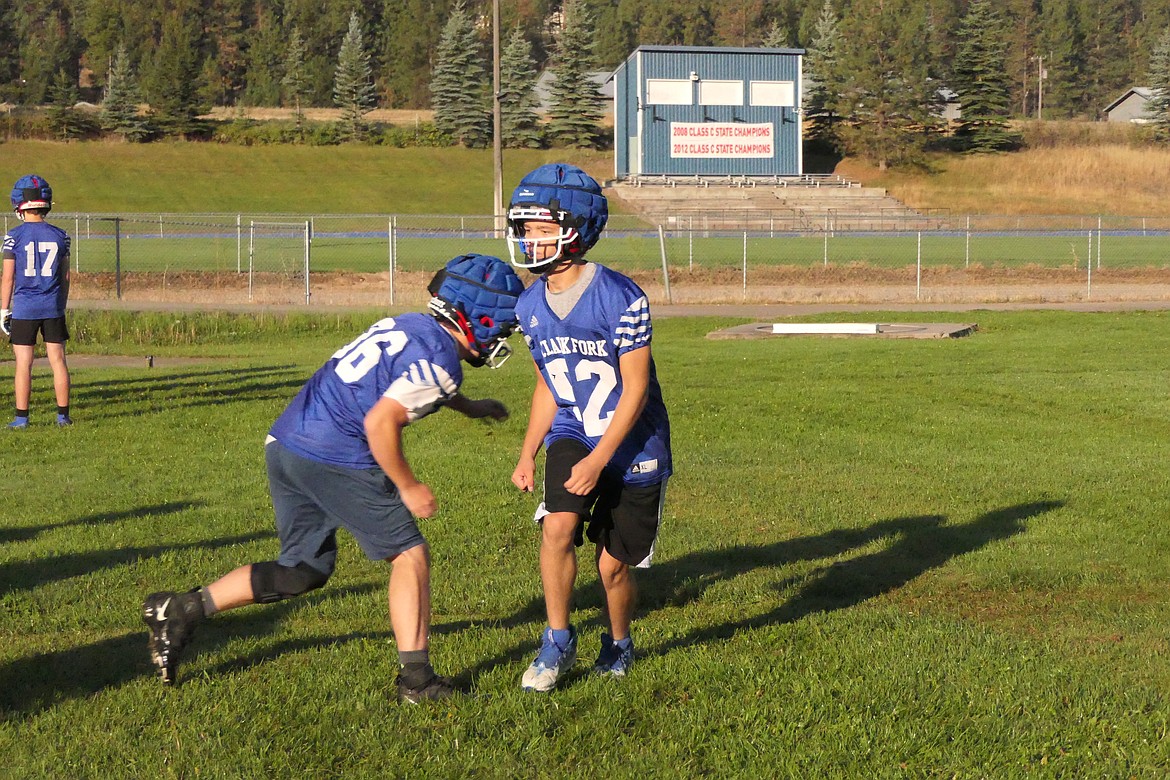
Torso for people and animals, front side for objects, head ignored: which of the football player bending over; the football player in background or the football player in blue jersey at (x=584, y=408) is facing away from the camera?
the football player in background

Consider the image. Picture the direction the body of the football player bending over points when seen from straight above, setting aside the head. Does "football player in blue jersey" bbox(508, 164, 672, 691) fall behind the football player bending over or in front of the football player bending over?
in front

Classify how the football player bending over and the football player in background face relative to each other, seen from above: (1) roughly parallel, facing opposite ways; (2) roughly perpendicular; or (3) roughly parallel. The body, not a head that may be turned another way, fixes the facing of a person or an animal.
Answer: roughly perpendicular

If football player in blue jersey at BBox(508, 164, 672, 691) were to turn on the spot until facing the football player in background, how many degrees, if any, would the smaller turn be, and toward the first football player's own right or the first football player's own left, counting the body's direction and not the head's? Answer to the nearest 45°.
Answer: approximately 90° to the first football player's own right

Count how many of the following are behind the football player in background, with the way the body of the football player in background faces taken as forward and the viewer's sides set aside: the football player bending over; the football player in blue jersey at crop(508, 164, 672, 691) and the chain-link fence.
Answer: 2

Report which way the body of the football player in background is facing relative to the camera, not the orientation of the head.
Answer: away from the camera

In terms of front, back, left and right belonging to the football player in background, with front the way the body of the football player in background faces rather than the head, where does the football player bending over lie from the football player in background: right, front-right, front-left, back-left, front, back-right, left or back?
back

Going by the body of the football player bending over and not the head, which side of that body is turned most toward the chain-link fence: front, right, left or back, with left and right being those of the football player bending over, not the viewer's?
left

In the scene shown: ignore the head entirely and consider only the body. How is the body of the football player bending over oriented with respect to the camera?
to the viewer's right

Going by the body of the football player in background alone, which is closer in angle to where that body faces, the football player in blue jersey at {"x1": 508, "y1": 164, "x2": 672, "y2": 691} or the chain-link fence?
the chain-link fence

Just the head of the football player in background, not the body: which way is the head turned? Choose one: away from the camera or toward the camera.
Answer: away from the camera

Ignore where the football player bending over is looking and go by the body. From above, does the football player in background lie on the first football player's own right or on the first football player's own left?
on the first football player's own left

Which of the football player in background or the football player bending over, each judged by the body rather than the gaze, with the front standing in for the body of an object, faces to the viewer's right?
the football player bending over
